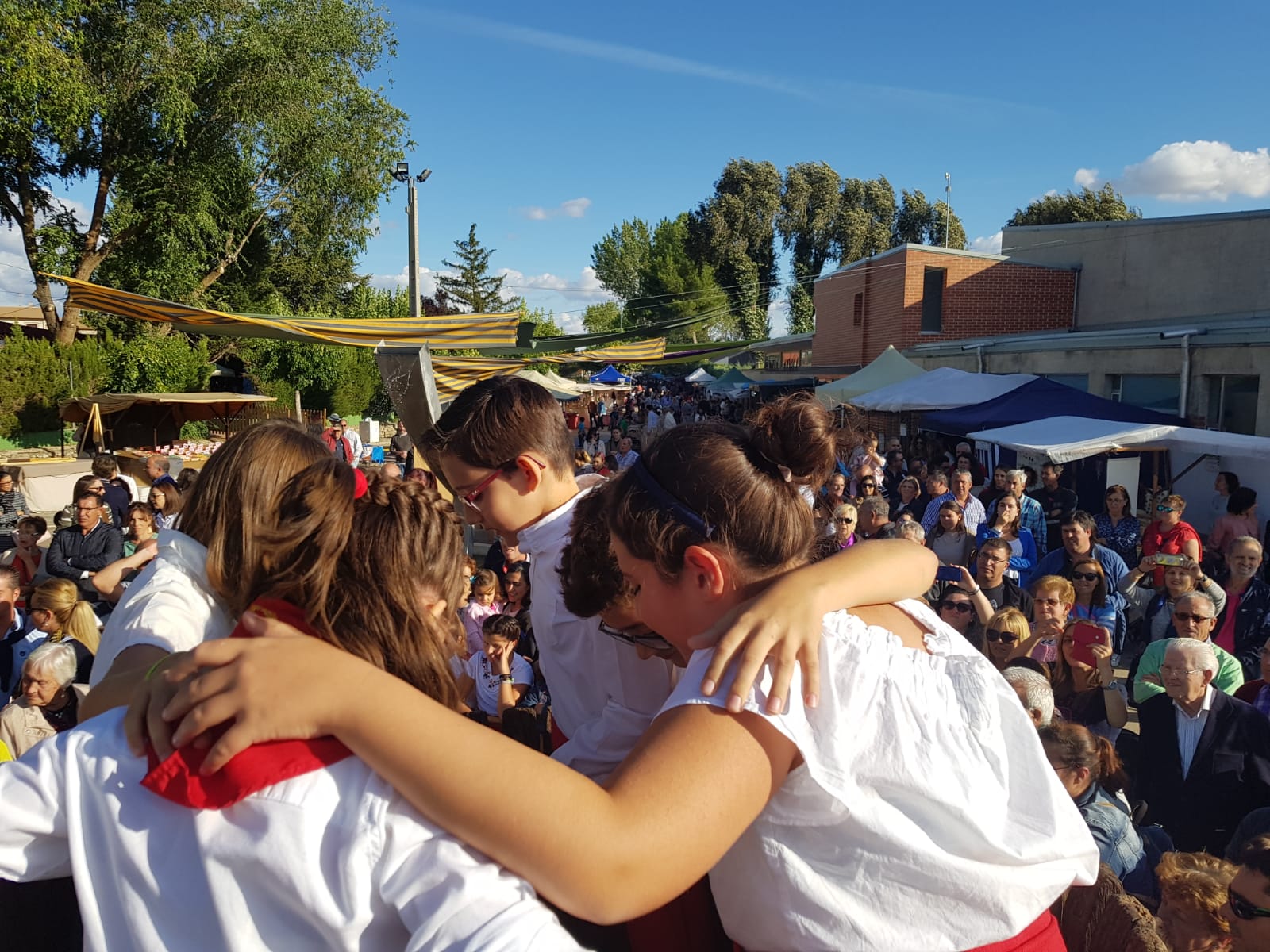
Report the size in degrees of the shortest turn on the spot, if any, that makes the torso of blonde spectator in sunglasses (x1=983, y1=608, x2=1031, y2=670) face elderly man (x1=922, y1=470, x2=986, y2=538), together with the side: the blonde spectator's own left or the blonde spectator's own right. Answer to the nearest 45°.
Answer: approximately 135° to the blonde spectator's own right

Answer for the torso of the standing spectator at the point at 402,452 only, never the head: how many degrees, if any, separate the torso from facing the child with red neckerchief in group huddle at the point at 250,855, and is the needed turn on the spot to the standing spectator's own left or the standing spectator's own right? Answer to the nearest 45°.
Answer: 0° — they already face them

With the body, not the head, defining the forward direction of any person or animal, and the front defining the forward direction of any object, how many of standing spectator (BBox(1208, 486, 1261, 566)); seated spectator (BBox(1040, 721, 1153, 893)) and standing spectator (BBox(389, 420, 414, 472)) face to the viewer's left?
1

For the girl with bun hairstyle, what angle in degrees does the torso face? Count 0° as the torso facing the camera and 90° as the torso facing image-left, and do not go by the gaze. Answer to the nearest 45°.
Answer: approximately 135°

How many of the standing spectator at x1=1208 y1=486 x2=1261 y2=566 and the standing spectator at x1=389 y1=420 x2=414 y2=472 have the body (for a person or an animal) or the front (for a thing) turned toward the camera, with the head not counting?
1

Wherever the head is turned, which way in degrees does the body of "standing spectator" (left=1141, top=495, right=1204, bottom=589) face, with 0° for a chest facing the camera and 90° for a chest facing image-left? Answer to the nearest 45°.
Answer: approximately 45°

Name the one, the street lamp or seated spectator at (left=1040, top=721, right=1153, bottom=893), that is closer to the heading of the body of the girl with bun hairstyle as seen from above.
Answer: the street lamp

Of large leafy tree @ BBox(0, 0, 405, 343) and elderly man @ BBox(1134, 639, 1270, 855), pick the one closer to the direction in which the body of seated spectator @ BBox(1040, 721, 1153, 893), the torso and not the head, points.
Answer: the large leafy tree

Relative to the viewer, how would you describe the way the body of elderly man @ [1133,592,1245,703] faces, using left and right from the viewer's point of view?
facing the viewer and to the left of the viewer
